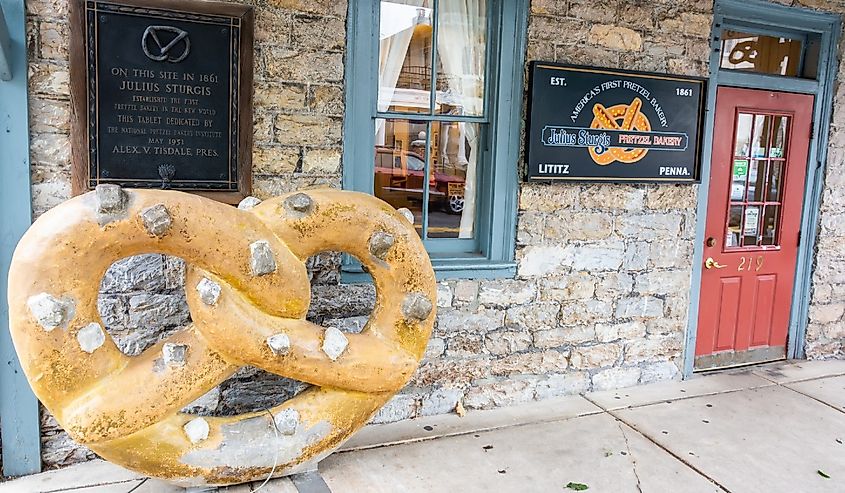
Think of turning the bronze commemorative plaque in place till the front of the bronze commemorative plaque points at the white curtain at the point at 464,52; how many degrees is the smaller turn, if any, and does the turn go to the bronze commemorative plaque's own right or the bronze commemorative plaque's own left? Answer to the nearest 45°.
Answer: approximately 90° to the bronze commemorative plaque's own left

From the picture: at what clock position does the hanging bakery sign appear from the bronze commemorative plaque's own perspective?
The hanging bakery sign is roughly at 9 o'clock from the bronze commemorative plaque.

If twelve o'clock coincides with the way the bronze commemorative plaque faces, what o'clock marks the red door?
The red door is roughly at 9 o'clock from the bronze commemorative plaque.

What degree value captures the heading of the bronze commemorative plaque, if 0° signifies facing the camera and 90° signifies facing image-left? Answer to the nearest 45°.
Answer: approximately 0°

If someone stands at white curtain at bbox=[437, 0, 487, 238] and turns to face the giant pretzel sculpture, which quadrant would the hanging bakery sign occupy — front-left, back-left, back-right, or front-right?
back-left

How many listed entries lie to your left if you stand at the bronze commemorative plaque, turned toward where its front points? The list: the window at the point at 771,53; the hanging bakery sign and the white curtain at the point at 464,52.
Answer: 3

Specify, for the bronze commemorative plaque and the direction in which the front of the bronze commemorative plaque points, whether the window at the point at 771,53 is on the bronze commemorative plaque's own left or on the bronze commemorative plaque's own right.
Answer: on the bronze commemorative plaque's own left
